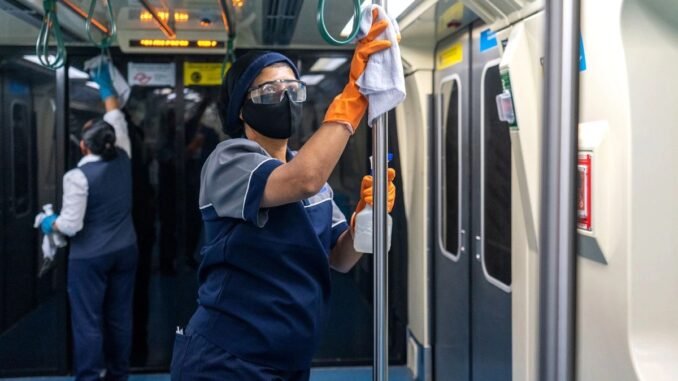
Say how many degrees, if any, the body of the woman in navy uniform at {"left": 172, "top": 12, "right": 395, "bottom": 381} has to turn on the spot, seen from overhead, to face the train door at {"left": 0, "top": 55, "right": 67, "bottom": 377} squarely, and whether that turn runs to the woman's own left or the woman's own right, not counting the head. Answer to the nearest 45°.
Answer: approximately 180°

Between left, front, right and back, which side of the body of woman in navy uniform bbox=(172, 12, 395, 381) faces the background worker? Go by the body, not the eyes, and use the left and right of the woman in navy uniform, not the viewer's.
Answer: back

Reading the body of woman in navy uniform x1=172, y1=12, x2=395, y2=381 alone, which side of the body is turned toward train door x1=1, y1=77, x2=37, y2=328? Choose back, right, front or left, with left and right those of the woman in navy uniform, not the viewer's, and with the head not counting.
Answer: back

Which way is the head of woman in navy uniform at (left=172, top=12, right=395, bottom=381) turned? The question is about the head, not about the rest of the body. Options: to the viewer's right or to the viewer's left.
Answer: to the viewer's right

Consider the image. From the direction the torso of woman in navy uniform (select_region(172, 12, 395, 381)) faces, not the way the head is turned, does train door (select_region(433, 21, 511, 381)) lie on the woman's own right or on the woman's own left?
on the woman's own left

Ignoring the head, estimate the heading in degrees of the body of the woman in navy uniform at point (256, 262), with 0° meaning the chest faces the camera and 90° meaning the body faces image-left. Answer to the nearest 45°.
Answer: approximately 315°

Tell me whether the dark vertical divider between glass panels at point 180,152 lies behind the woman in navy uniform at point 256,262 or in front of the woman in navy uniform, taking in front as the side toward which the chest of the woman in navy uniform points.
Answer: behind

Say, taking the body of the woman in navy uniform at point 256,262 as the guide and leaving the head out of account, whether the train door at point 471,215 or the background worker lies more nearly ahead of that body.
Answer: the train door
